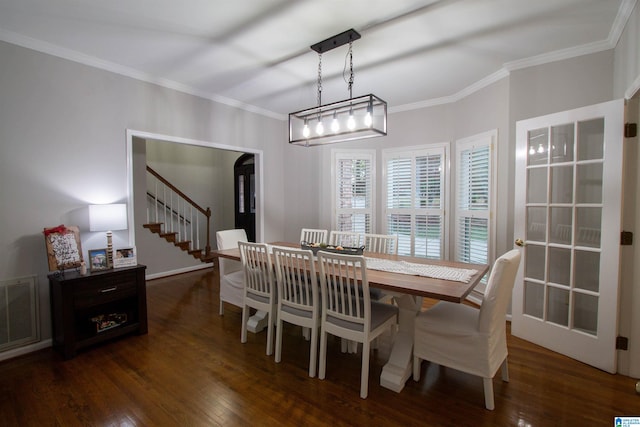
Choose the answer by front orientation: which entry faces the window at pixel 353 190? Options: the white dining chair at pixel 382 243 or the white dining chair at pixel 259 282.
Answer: the white dining chair at pixel 259 282

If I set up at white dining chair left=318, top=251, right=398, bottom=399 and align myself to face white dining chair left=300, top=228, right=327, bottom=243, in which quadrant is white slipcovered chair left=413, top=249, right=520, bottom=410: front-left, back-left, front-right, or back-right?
back-right

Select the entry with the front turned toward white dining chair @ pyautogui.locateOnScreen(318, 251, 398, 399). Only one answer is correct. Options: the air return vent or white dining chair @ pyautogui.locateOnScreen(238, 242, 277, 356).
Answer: the air return vent

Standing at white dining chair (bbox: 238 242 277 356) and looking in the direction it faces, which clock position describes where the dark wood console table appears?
The dark wood console table is roughly at 8 o'clock from the white dining chair.

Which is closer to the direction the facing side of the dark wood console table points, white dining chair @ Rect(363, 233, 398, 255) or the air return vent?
the white dining chair

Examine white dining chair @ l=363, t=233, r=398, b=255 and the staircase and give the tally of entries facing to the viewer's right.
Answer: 1

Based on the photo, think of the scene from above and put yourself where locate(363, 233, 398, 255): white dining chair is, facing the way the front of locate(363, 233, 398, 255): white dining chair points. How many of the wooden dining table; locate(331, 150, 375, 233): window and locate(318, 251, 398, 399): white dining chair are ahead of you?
2

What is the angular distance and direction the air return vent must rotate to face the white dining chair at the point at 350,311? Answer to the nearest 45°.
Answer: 0° — it already faces it

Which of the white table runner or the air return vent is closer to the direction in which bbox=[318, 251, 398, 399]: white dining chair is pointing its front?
the white table runner

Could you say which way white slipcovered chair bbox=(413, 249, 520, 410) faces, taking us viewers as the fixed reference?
facing away from the viewer and to the left of the viewer

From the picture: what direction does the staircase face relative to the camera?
to the viewer's right
